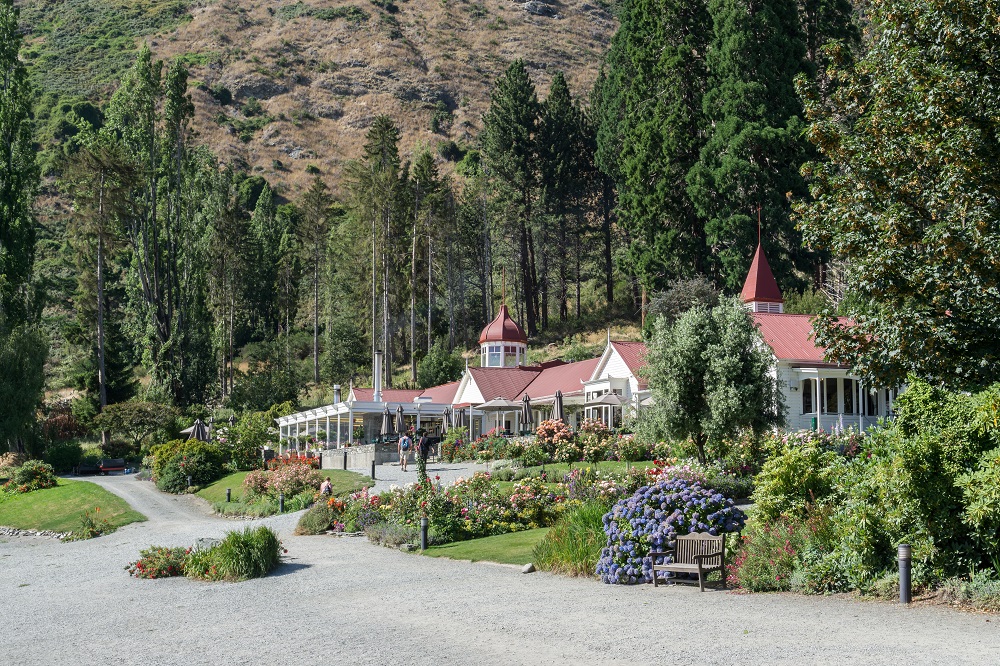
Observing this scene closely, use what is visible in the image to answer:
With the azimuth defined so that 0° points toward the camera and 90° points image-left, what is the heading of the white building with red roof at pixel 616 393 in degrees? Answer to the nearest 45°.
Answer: approximately 45°

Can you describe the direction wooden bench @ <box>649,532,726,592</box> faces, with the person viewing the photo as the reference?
facing the viewer and to the left of the viewer

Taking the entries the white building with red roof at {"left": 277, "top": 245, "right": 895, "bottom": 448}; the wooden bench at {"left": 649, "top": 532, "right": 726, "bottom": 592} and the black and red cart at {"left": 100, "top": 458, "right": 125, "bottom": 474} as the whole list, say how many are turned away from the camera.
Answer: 0

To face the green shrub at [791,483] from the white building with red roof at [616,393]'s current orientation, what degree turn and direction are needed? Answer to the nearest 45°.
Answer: approximately 45° to its left

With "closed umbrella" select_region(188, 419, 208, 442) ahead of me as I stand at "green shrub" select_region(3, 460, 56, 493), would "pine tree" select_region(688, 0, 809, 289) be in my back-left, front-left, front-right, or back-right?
front-right

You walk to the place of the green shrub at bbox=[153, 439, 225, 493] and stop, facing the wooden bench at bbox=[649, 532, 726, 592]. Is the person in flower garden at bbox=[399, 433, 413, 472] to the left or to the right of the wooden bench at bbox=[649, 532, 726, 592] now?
left

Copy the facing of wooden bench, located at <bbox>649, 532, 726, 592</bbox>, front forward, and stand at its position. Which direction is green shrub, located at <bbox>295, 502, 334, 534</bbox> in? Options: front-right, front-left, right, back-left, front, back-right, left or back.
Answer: right

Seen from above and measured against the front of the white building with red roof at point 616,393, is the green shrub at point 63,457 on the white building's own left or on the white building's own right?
on the white building's own right

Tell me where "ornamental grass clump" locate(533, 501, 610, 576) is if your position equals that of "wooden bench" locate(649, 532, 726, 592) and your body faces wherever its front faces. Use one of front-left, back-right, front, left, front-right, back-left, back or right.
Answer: right
